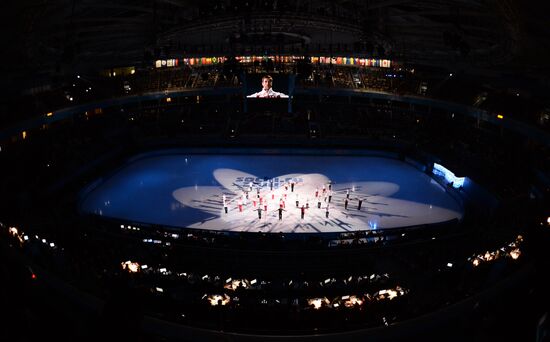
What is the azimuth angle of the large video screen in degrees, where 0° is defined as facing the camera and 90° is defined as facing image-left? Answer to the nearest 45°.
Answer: approximately 0°
